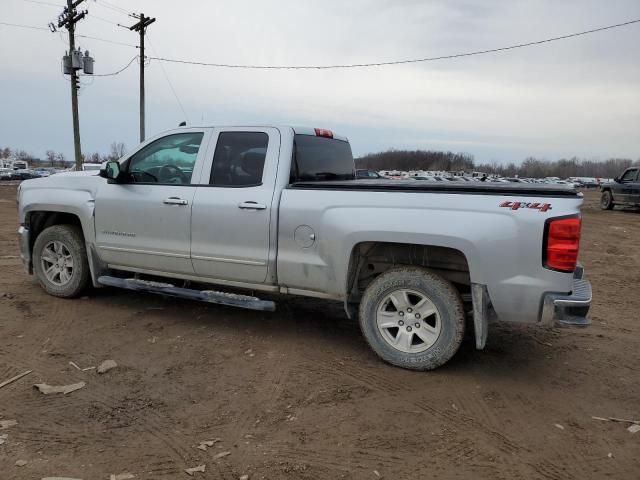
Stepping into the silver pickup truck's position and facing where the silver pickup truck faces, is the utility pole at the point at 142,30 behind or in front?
in front

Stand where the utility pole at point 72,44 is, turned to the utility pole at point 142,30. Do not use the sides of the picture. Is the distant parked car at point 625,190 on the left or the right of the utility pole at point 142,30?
right

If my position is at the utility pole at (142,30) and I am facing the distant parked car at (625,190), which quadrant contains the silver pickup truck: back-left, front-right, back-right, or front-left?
front-right

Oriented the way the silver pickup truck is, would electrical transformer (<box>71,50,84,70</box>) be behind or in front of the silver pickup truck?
in front

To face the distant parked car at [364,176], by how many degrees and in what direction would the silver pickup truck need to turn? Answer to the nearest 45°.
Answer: approximately 45° to its right

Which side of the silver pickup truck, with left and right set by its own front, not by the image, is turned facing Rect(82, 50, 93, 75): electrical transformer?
front

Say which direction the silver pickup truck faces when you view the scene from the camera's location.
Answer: facing away from the viewer and to the left of the viewer

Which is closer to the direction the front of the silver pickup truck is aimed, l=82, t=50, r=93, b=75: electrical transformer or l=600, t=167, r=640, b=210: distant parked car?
the electrical transformer

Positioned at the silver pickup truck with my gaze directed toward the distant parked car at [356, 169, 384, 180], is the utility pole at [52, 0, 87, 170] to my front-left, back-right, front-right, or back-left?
front-left

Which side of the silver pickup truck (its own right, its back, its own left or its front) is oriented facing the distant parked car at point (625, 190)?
right

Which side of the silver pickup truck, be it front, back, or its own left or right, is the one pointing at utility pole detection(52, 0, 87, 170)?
front
